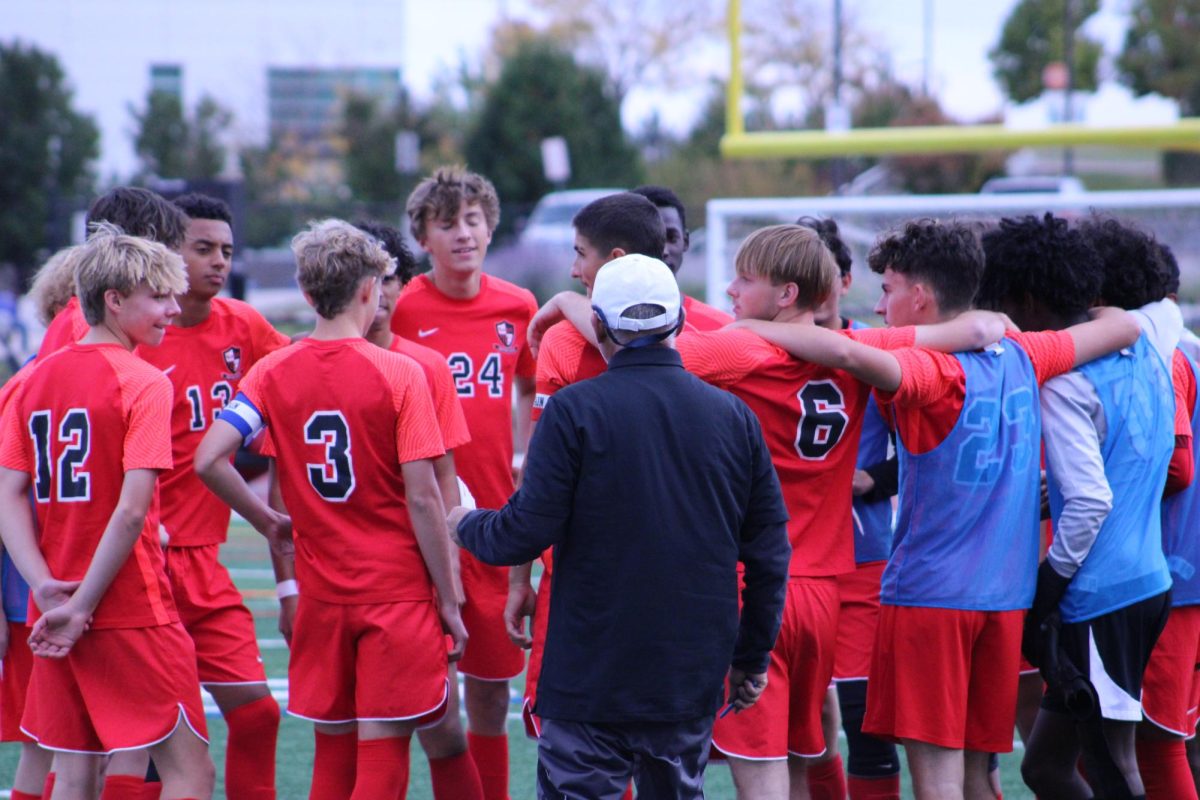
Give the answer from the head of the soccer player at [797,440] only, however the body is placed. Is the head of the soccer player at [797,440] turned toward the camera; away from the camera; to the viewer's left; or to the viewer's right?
to the viewer's left

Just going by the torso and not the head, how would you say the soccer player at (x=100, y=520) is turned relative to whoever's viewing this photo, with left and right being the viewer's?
facing away from the viewer and to the right of the viewer

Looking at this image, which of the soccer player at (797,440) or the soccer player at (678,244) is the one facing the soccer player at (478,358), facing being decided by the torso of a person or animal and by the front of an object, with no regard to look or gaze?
the soccer player at (797,440)

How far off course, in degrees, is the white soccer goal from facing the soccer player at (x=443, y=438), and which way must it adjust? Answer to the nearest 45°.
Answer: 0° — it already faces them

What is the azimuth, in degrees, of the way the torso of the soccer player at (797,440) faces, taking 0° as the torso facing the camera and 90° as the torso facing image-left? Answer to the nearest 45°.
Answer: approximately 135°

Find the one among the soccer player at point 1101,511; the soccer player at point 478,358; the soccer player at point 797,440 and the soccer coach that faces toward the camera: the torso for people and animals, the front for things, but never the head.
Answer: the soccer player at point 478,358

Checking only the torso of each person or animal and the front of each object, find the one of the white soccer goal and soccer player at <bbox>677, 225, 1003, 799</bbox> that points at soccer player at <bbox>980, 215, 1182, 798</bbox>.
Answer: the white soccer goal

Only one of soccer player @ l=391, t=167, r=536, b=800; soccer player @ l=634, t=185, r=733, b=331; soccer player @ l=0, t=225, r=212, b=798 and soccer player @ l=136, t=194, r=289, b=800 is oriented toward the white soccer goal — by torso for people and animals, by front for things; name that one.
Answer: soccer player @ l=0, t=225, r=212, b=798

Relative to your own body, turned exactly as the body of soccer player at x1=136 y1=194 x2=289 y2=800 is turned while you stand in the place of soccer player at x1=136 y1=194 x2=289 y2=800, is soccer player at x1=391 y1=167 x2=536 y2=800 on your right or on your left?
on your left

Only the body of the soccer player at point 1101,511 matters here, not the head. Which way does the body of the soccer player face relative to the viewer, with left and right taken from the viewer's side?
facing away from the viewer and to the left of the viewer

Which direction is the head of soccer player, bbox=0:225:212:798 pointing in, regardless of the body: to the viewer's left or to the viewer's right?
to the viewer's right

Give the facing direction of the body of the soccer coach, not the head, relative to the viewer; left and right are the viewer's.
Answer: facing away from the viewer

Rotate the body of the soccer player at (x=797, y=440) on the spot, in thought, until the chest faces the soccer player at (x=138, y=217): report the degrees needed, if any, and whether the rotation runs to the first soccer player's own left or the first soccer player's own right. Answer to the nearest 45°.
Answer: approximately 45° to the first soccer player's own left
